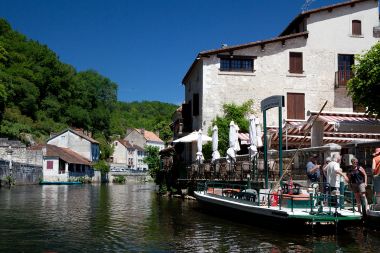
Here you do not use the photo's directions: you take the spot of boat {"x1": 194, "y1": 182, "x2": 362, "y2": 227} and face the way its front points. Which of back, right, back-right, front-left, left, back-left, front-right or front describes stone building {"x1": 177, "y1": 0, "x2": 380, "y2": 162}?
front-right

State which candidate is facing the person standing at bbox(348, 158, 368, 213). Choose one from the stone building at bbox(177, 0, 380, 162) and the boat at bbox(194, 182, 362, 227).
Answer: the stone building

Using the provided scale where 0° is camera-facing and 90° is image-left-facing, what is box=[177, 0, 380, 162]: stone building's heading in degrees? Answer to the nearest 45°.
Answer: approximately 0°

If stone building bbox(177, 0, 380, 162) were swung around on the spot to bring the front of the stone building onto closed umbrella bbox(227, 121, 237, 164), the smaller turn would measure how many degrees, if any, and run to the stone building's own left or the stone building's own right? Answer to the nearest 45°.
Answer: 0° — it already faces it

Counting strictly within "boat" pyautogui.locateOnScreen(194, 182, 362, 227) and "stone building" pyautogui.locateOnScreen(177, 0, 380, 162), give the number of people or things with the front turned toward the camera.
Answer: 1

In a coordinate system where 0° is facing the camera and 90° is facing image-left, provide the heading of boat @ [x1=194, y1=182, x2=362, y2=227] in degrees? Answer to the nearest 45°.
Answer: approximately 135°

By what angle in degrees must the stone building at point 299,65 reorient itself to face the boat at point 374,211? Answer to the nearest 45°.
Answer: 0° — it already faces it

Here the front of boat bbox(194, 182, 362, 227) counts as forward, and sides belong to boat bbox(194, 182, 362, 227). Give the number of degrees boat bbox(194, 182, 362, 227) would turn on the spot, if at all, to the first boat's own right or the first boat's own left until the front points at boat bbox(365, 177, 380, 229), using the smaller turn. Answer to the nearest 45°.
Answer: approximately 135° to the first boat's own right
